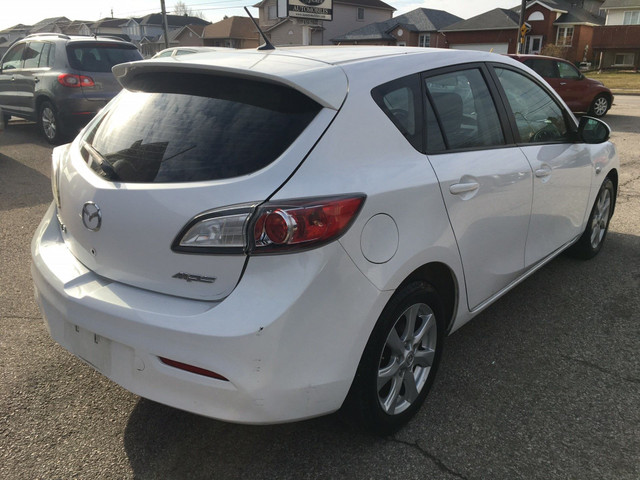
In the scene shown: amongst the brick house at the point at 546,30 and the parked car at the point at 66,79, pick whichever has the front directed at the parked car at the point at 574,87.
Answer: the brick house

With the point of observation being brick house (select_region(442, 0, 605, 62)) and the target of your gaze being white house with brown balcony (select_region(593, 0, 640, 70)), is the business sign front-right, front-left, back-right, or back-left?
back-right

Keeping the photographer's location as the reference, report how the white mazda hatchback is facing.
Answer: facing away from the viewer and to the right of the viewer

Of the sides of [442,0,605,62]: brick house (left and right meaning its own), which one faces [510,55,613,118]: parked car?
front

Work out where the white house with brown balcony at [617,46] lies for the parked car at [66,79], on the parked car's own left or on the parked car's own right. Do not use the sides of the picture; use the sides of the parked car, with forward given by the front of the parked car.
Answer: on the parked car's own right

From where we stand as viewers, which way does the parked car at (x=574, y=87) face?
facing to the right of the viewer

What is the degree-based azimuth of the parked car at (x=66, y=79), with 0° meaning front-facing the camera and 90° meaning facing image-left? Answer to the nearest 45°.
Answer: approximately 135°

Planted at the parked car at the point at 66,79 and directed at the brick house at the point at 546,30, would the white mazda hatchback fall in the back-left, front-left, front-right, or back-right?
back-right

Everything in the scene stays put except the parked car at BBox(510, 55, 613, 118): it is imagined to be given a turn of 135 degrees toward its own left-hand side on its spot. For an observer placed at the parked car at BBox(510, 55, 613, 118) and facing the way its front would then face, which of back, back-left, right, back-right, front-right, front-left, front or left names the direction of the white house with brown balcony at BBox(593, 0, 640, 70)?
front-right

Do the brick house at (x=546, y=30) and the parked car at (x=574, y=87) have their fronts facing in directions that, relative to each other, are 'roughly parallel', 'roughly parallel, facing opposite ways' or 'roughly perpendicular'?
roughly perpendicular

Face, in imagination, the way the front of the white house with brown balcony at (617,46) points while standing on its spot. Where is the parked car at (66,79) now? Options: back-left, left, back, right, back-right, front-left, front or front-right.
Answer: front

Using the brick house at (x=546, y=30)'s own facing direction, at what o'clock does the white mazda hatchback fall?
The white mazda hatchback is roughly at 12 o'clock from the brick house.

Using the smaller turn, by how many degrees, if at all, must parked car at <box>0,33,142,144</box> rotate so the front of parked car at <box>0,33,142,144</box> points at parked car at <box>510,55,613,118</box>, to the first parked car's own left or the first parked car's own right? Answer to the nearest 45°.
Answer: approximately 135° to the first parked car's own right
